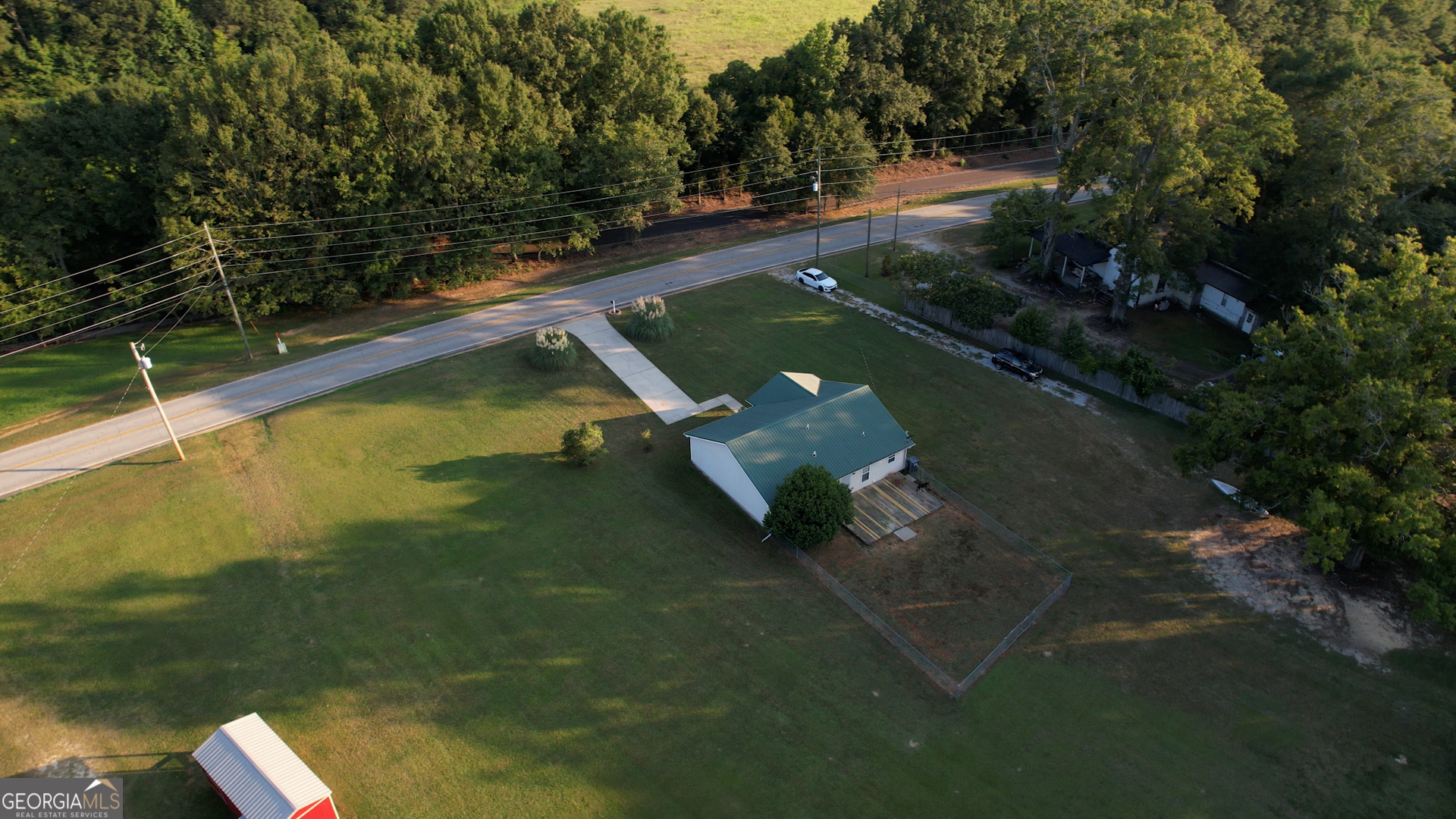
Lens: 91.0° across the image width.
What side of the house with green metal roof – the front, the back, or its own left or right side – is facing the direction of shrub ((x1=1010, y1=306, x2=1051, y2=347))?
right

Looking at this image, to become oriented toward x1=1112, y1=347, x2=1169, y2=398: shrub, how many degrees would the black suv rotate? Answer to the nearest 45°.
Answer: approximately 45° to its left

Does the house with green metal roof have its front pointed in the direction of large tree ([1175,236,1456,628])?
no

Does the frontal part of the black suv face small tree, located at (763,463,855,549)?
no

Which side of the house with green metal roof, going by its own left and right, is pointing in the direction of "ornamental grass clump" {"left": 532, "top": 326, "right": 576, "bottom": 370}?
front

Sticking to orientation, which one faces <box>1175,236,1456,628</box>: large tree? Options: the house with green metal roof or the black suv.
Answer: the black suv

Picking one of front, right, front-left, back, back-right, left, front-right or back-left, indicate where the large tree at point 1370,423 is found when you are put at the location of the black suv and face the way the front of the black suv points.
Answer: front

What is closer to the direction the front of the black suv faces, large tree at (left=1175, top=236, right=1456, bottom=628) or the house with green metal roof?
the large tree

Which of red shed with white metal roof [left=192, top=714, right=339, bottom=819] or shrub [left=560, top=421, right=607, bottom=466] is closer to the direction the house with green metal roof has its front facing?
the shrub

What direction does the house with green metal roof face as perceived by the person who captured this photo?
facing away from the viewer and to the left of the viewer

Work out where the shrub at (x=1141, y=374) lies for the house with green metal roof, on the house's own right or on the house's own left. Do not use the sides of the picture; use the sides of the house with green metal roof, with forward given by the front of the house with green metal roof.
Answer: on the house's own right

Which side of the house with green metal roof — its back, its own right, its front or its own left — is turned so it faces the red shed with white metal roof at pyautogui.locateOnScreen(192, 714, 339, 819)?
left

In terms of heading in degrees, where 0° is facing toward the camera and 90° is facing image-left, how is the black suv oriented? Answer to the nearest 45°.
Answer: approximately 315°

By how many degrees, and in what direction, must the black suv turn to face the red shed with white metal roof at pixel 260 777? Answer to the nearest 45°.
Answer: approximately 90° to its right

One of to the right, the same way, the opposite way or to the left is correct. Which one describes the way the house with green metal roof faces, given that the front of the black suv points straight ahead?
the opposite way

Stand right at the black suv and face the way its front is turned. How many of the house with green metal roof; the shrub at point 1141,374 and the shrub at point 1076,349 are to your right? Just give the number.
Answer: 1

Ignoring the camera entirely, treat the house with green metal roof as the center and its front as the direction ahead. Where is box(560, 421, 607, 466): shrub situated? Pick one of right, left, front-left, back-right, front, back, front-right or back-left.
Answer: front-left
